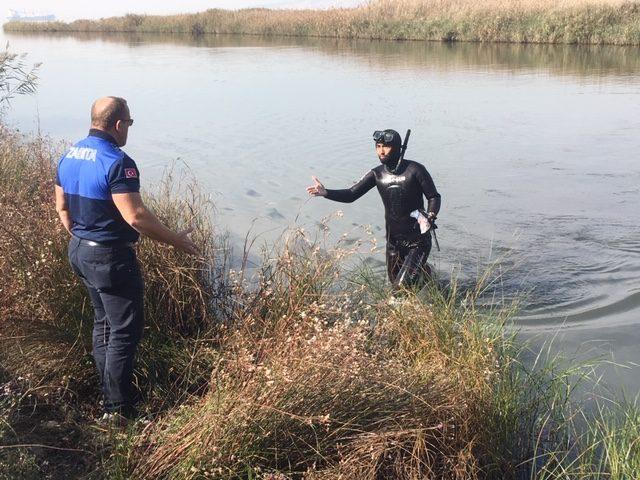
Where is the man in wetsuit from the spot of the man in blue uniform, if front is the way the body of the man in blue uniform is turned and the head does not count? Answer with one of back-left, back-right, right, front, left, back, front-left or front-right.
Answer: front

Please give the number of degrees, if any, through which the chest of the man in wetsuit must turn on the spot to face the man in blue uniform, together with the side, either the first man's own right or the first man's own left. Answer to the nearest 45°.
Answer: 0° — they already face them

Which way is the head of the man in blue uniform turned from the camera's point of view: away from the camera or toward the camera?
away from the camera

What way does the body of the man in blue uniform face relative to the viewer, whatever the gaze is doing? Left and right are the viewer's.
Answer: facing away from the viewer and to the right of the viewer

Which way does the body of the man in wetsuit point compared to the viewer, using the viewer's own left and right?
facing the viewer and to the left of the viewer

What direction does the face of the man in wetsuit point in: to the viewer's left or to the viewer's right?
to the viewer's left

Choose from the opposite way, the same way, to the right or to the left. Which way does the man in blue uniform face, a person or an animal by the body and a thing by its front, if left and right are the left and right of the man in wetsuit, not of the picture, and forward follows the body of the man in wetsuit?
the opposite way
